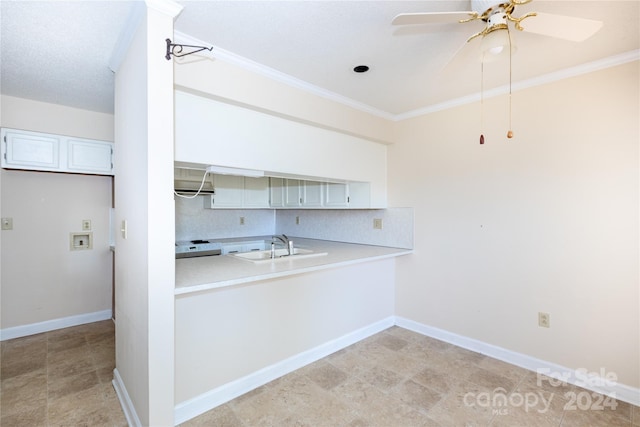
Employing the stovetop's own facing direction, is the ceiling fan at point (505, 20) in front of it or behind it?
in front

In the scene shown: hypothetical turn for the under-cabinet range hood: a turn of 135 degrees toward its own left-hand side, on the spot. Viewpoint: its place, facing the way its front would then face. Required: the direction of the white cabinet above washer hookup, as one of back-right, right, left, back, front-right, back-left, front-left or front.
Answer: back-left

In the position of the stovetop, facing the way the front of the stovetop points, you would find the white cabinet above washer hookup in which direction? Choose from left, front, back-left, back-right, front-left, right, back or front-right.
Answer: right

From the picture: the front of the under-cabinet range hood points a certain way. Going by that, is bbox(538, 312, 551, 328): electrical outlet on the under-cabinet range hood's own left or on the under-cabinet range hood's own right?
on the under-cabinet range hood's own left

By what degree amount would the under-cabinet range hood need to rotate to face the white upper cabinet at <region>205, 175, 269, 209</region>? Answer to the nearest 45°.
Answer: approximately 135° to its left

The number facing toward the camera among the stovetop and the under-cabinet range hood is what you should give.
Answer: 2

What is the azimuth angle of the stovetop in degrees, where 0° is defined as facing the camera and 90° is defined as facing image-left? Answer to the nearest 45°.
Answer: approximately 0°

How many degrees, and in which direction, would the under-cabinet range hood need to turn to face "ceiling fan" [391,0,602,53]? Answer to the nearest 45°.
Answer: approximately 45° to its left

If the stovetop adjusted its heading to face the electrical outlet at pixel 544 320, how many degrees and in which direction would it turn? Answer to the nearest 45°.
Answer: approximately 45° to its left
